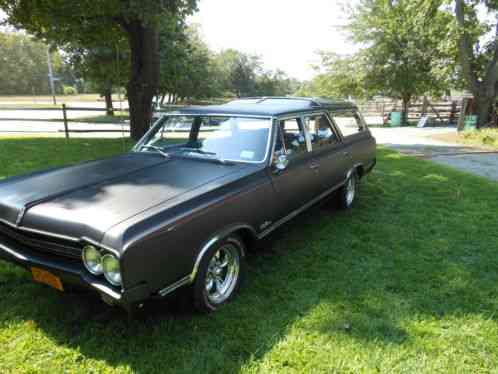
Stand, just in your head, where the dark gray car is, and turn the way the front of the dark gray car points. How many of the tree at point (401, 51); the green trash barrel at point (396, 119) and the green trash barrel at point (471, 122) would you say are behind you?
3

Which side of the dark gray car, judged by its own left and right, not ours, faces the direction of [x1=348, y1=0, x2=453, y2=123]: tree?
back

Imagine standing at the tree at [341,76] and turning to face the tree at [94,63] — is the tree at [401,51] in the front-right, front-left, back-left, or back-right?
back-left

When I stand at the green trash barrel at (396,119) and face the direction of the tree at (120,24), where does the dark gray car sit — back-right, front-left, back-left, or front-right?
front-left

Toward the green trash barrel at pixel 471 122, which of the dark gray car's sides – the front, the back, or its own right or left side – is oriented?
back

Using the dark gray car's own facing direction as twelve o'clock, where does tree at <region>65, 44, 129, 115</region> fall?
The tree is roughly at 4 o'clock from the dark gray car.

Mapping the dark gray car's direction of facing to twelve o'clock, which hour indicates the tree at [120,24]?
The tree is roughly at 4 o'clock from the dark gray car.

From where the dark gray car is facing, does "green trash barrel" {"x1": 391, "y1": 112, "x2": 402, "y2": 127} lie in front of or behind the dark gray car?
behind

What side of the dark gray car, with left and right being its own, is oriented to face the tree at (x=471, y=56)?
back

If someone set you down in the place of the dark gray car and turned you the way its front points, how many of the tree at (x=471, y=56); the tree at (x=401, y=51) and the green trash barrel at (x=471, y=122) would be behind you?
3

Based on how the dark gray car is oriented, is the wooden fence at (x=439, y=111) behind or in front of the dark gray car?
behind

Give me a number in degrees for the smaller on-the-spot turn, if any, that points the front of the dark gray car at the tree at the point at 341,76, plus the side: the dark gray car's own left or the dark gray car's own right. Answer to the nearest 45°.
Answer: approximately 180°

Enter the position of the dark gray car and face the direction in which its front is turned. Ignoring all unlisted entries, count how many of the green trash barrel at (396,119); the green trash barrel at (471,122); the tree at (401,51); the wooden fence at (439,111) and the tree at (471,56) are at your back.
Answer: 5

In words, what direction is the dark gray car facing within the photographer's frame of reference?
facing the viewer and to the left of the viewer
